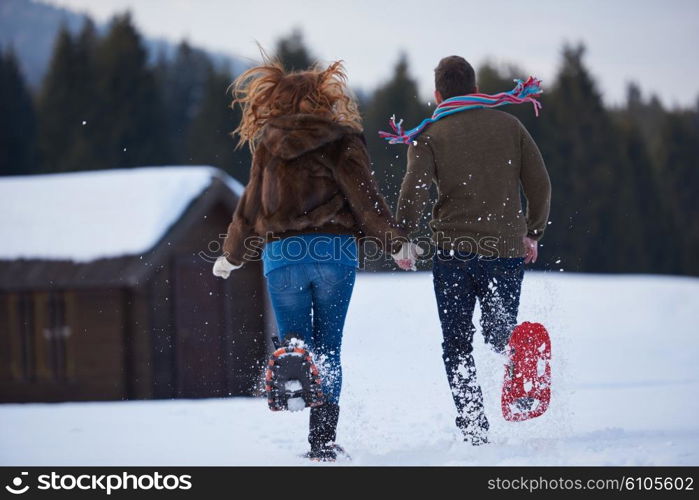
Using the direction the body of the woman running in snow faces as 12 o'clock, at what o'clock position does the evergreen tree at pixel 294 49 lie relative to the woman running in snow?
The evergreen tree is roughly at 12 o'clock from the woman running in snow.

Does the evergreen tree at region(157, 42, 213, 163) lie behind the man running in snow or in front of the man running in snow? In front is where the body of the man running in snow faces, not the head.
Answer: in front

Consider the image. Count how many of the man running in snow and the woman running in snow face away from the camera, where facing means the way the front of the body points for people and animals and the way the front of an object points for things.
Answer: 2

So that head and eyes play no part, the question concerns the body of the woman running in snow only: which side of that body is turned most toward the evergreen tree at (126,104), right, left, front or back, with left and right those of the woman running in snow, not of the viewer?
front

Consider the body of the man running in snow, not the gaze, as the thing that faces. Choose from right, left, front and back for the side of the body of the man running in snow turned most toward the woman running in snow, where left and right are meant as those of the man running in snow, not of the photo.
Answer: left

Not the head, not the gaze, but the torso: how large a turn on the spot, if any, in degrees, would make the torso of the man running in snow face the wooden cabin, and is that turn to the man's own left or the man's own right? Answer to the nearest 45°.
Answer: approximately 45° to the man's own left

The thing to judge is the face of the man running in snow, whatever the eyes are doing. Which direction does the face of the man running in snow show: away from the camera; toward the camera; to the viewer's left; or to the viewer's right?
away from the camera

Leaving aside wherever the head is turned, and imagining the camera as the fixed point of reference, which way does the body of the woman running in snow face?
away from the camera

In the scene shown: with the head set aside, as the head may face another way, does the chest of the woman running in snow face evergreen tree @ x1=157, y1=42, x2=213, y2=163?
yes

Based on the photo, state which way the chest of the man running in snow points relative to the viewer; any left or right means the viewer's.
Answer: facing away from the viewer

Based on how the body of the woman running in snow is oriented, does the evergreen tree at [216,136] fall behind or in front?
in front

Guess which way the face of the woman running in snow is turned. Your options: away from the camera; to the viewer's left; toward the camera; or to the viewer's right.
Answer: away from the camera
